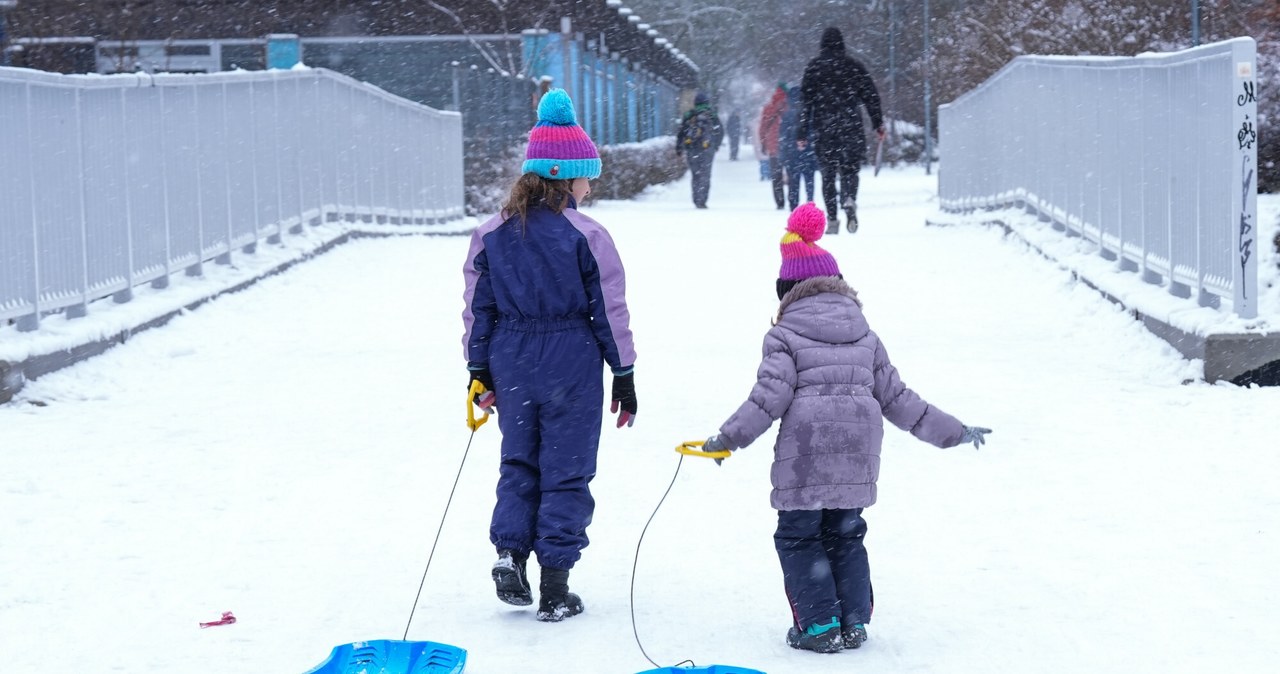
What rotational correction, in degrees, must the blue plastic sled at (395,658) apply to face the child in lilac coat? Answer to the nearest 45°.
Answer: approximately 90° to its right

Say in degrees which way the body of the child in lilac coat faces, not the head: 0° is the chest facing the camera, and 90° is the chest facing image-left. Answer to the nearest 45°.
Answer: approximately 180°

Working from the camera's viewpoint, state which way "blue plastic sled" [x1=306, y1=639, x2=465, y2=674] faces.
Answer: facing away from the viewer

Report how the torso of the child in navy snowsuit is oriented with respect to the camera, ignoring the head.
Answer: away from the camera

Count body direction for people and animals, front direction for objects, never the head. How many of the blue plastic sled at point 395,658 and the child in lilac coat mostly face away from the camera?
2

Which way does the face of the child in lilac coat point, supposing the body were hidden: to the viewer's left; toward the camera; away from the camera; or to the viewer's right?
away from the camera

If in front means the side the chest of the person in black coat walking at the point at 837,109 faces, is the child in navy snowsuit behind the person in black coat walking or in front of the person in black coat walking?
behind

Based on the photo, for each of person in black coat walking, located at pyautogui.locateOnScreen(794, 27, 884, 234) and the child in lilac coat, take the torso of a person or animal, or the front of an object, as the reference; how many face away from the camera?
2

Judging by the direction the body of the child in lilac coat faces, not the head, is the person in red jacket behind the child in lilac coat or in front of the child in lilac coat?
in front
